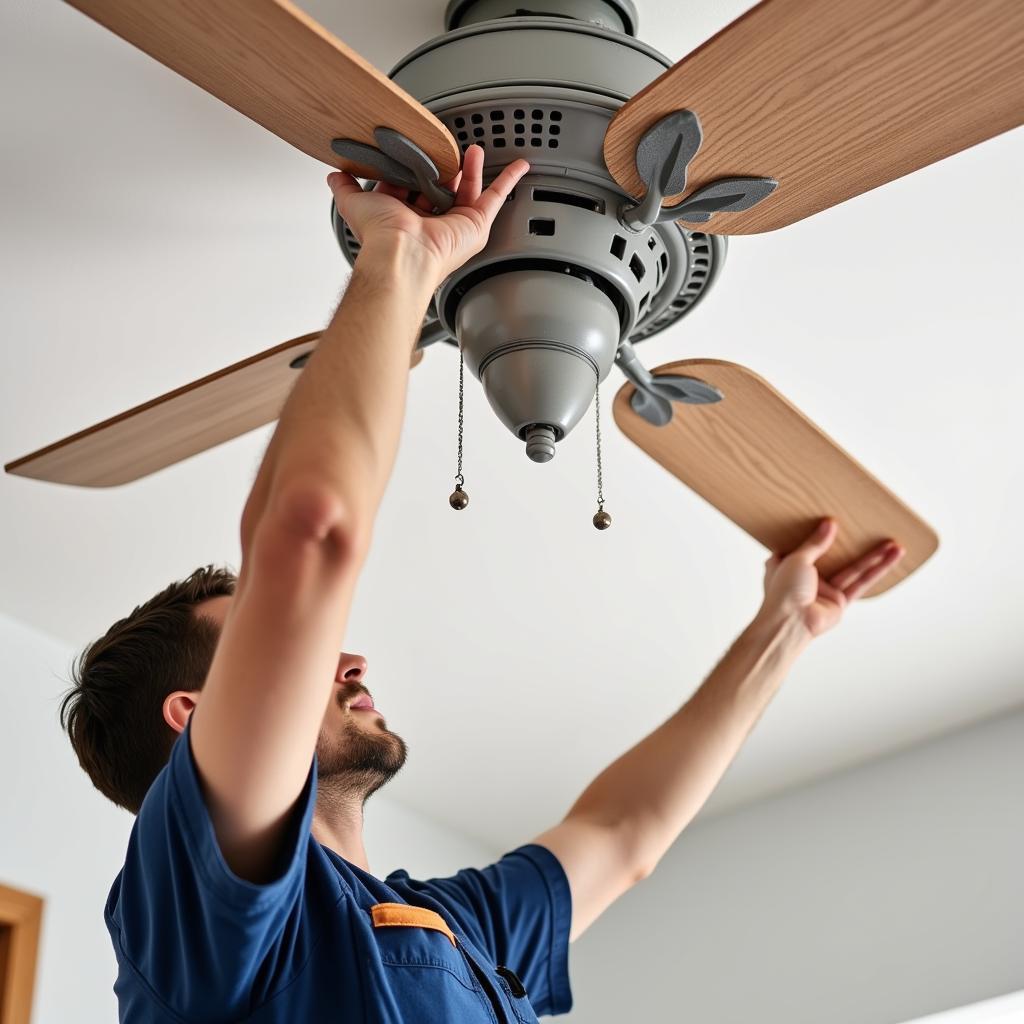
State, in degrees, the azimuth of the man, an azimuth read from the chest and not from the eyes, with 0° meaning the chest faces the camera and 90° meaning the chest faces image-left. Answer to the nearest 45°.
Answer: approximately 315°

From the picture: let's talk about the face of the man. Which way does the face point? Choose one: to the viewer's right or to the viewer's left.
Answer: to the viewer's right
